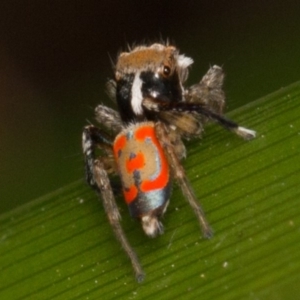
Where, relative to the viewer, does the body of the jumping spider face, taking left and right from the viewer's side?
facing away from the viewer and to the right of the viewer
